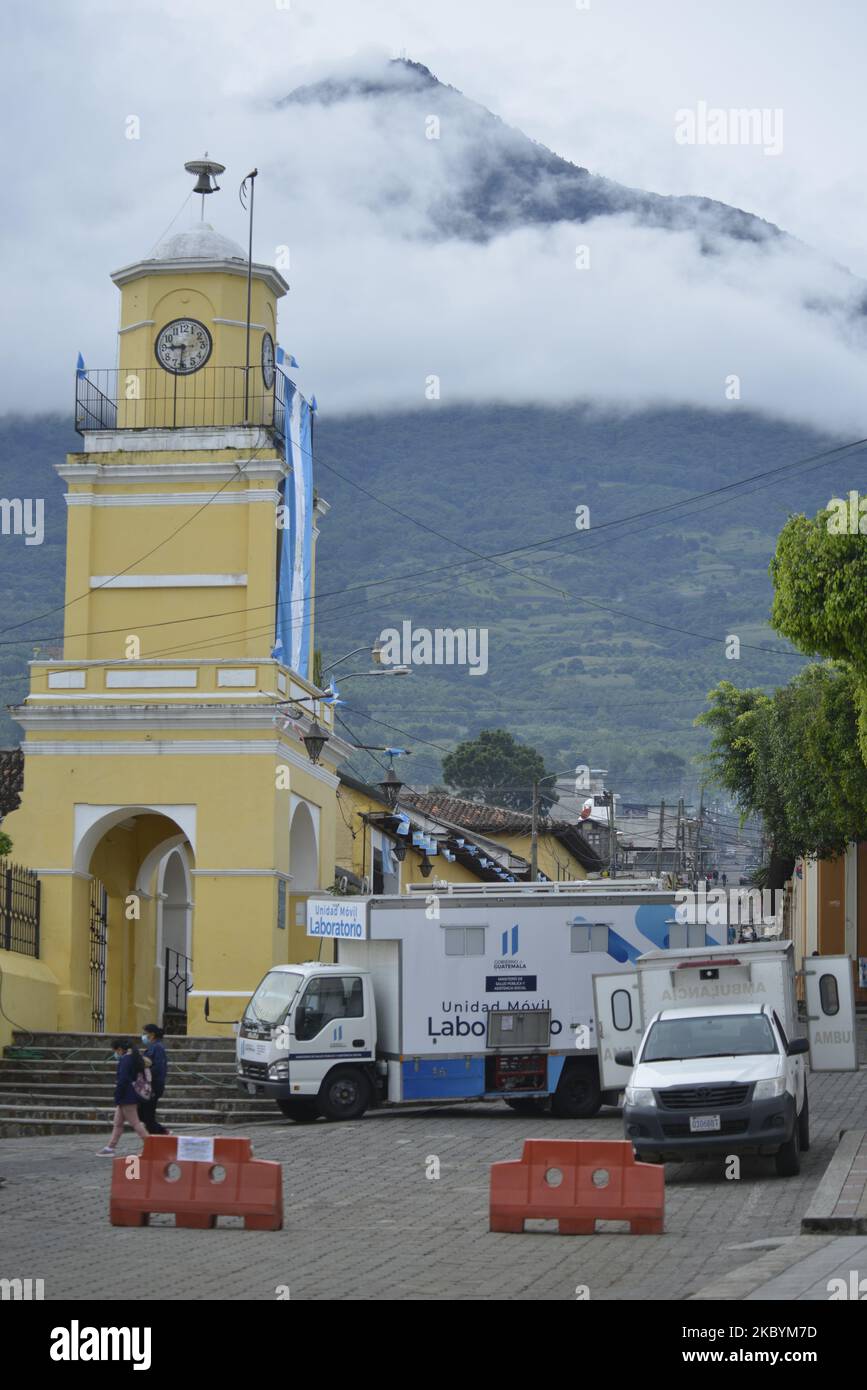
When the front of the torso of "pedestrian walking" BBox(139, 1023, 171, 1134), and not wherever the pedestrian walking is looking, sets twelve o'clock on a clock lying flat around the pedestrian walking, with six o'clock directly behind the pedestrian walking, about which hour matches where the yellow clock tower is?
The yellow clock tower is roughly at 3 o'clock from the pedestrian walking.

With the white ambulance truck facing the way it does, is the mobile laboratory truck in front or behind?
behind

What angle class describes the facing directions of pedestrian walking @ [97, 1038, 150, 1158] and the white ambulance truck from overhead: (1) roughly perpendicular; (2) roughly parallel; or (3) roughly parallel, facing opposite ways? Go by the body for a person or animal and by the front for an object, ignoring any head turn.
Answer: roughly perpendicular

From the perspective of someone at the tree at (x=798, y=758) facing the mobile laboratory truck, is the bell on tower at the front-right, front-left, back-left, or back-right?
front-right

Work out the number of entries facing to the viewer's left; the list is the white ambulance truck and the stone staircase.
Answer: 0

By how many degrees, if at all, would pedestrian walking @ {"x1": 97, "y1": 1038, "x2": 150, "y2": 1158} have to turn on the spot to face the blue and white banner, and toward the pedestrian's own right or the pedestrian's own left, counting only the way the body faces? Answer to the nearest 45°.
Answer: approximately 90° to the pedestrian's own right

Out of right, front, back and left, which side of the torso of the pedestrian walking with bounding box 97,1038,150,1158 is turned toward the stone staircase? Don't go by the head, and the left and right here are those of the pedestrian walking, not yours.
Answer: right

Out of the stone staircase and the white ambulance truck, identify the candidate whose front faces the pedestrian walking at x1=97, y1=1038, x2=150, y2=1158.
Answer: the stone staircase

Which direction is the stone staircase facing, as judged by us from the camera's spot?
facing the viewer

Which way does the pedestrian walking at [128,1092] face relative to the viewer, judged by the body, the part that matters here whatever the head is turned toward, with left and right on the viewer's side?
facing to the left of the viewer

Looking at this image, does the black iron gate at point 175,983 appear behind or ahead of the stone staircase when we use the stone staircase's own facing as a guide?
behind

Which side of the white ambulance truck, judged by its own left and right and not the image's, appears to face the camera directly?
front

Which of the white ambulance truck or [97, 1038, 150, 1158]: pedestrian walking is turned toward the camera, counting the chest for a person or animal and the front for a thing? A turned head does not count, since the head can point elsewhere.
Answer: the white ambulance truck

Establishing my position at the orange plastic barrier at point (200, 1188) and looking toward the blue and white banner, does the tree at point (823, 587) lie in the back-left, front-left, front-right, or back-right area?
front-right
